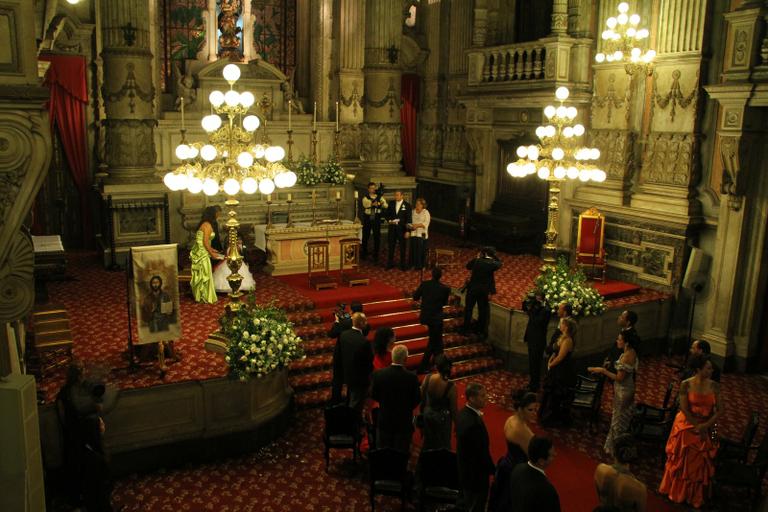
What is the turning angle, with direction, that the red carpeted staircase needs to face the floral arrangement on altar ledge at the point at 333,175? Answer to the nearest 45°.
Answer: approximately 180°

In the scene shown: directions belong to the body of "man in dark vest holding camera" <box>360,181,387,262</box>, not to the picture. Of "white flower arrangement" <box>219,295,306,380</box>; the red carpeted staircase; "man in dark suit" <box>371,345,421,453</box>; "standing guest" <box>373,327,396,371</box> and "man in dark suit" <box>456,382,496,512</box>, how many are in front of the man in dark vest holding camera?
5

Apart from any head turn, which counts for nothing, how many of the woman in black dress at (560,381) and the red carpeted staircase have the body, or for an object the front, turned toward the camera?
1

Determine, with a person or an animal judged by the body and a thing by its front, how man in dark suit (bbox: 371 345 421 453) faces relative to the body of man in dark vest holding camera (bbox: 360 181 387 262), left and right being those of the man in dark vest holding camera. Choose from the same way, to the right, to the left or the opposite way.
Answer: the opposite way

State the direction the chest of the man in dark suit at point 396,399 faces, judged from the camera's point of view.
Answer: away from the camera

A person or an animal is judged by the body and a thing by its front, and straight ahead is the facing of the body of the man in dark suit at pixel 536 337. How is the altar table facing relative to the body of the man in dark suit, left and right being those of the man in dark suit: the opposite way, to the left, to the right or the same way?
to the left

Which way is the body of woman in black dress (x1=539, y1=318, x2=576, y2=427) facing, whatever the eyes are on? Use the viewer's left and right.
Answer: facing to the left of the viewer

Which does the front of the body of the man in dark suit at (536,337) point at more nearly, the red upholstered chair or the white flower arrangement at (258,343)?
the white flower arrangement

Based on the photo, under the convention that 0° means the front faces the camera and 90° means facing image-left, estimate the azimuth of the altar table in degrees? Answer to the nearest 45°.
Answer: approximately 0°

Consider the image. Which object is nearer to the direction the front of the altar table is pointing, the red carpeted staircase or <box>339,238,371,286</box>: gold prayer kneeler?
the red carpeted staircase

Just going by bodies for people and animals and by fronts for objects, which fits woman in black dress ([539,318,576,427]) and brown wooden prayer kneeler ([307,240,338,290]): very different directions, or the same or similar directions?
very different directions

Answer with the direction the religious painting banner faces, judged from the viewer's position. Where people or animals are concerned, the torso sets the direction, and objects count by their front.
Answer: facing the viewer

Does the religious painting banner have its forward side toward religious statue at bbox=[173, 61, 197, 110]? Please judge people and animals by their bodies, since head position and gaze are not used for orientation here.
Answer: no

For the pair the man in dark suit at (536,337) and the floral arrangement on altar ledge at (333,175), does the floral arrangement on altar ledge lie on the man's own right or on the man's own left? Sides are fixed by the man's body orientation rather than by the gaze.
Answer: on the man's own right

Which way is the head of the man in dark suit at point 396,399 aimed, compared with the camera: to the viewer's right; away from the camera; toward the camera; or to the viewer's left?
away from the camera

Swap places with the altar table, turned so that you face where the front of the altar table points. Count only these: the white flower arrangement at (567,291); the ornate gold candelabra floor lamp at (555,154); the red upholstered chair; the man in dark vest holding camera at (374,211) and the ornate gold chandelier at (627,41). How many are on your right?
0

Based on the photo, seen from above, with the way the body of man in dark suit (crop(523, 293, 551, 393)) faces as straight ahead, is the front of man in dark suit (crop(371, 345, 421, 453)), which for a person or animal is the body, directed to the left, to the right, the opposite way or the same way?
to the right
